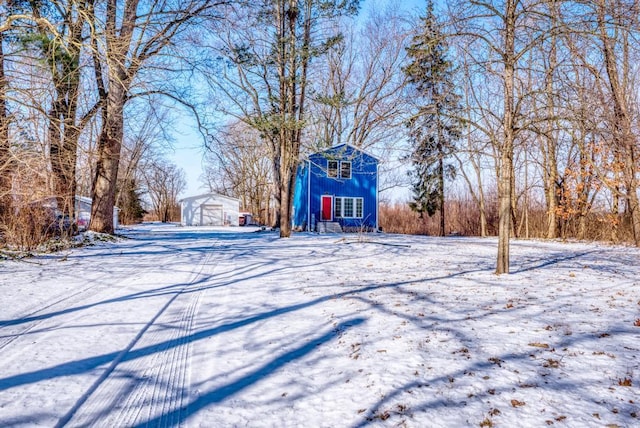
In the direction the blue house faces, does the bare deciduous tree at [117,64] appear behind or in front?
in front

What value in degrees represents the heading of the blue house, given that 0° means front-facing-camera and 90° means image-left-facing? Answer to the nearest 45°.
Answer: approximately 0°
